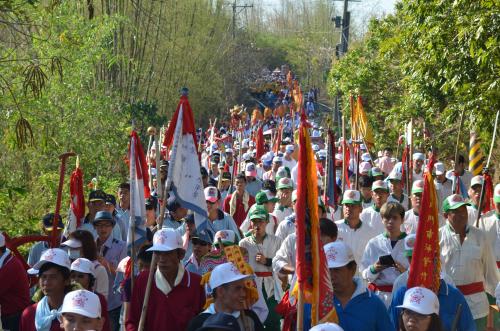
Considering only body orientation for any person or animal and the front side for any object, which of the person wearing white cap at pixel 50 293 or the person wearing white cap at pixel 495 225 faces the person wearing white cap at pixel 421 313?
the person wearing white cap at pixel 495 225

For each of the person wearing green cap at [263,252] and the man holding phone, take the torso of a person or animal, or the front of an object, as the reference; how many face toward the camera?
2

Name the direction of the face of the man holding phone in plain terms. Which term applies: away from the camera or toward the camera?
toward the camera

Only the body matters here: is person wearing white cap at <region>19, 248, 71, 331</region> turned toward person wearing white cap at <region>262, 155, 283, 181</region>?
no

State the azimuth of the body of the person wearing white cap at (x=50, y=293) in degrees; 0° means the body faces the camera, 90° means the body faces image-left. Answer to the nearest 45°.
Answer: approximately 45°

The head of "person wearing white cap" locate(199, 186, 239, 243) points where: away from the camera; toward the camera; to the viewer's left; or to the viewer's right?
toward the camera

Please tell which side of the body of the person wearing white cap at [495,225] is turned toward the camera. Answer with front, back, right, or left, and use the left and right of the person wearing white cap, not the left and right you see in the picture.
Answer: front

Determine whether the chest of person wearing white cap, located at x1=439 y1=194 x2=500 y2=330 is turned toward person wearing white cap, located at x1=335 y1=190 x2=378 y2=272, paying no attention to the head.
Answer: no

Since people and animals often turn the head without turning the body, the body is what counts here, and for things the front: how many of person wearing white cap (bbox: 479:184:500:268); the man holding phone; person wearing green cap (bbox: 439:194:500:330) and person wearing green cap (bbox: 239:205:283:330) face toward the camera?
4

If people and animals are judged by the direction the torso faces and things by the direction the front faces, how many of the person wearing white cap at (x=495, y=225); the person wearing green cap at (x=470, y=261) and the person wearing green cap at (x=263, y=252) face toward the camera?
3

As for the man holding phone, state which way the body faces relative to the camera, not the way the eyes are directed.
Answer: toward the camera

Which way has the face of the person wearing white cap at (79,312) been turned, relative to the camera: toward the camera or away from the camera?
toward the camera

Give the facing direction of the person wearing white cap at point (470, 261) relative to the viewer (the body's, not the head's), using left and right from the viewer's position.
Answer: facing the viewer

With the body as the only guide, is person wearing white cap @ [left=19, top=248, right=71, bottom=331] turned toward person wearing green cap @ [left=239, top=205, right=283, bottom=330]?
no

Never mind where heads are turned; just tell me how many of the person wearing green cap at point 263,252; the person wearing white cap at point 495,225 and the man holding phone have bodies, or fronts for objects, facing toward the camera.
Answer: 3

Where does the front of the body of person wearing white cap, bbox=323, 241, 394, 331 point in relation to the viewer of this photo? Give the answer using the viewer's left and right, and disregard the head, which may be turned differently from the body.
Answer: facing the viewer and to the left of the viewer
